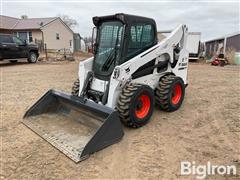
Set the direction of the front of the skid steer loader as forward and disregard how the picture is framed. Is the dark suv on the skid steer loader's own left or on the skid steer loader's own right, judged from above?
on the skid steer loader's own right

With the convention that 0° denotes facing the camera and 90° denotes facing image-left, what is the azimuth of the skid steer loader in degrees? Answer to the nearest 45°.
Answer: approximately 45°

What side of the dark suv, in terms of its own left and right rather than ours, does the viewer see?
right
